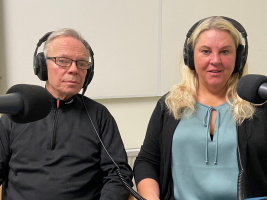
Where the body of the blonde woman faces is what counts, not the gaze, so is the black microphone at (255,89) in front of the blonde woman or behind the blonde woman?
in front

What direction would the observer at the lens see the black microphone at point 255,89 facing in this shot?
facing away from the viewer and to the left of the viewer

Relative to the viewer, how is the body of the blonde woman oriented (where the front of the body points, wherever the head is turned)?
toward the camera

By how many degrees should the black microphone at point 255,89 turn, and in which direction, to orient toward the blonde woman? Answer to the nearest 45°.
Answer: approximately 45° to its right

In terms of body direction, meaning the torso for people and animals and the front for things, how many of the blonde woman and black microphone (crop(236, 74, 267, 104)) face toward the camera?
1
